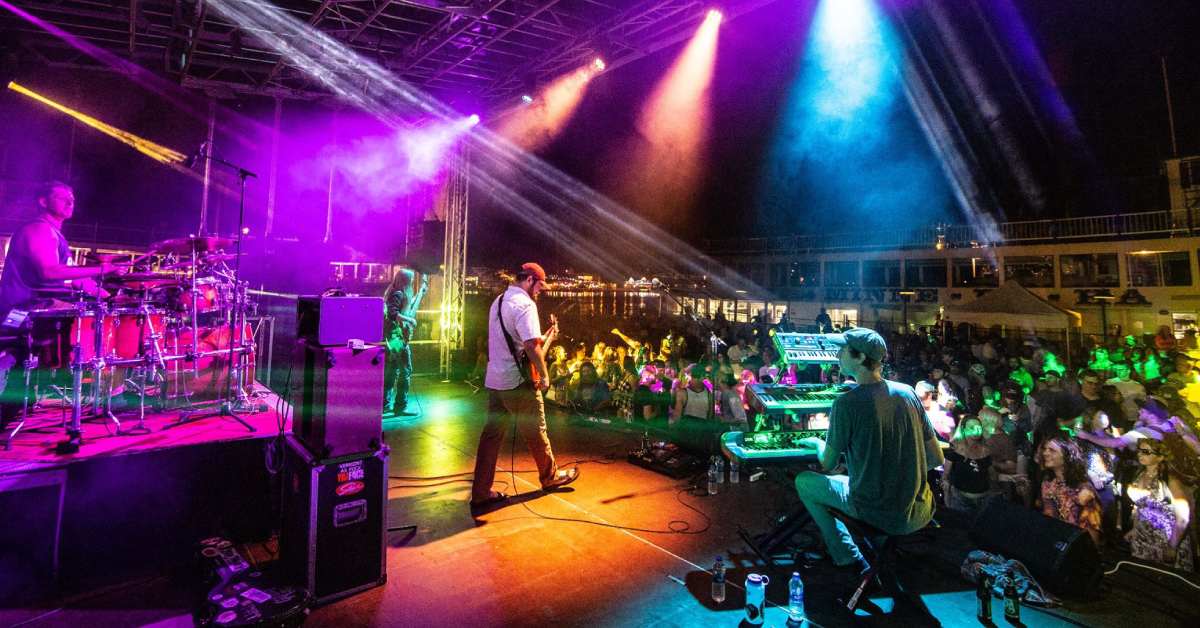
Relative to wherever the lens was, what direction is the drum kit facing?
facing to the right of the viewer

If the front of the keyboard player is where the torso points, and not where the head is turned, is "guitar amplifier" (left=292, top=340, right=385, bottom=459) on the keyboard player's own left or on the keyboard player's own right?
on the keyboard player's own left

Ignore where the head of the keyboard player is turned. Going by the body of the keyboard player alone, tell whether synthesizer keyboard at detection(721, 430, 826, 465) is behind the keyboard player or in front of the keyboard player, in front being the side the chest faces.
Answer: in front

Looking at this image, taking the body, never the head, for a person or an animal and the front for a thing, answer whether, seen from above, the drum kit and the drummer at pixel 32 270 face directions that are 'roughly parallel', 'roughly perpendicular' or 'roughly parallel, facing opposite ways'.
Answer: roughly parallel

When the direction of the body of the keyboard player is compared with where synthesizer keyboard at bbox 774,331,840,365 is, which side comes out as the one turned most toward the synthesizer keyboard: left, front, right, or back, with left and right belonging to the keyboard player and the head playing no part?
front

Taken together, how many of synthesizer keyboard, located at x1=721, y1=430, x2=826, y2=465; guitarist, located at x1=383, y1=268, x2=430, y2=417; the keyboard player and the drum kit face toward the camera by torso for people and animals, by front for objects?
1

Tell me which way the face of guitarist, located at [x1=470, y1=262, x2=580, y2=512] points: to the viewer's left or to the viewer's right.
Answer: to the viewer's right

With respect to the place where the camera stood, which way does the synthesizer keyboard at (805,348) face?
facing the viewer

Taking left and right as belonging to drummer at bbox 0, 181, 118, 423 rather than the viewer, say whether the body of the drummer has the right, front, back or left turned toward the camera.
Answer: right

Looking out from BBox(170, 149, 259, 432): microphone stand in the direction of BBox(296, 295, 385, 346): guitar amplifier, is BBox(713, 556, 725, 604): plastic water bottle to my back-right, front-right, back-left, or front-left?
front-left

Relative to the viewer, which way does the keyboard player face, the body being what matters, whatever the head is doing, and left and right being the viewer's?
facing away from the viewer and to the left of the viewer

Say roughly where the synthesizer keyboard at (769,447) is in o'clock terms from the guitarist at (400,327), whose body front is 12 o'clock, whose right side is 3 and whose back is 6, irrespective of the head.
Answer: The synthesizer keyboard is roughly at 2 o'clock from the guitarist.

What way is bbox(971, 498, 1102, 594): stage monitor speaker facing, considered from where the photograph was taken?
facing the viewer and to the left of the viewer

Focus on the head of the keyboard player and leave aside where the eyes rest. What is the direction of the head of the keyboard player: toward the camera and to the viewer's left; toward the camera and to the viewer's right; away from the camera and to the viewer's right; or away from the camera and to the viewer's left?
away from the camera and to the viewer's left
